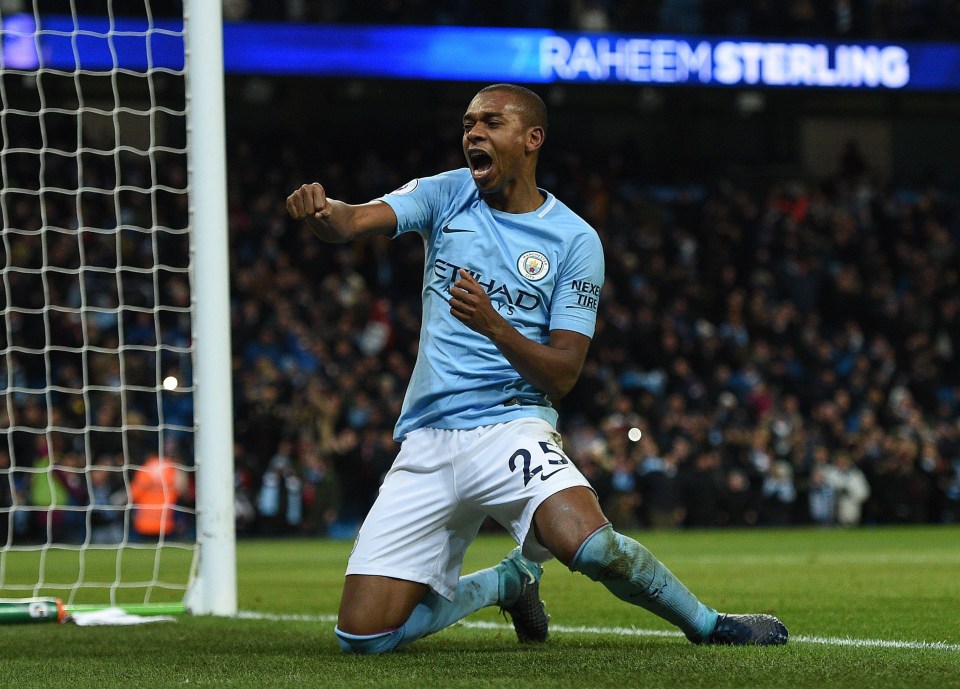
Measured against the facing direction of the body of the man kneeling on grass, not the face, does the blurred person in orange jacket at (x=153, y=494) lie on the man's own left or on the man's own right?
on the man's own right

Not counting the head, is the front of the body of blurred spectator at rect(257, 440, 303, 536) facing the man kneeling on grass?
yes

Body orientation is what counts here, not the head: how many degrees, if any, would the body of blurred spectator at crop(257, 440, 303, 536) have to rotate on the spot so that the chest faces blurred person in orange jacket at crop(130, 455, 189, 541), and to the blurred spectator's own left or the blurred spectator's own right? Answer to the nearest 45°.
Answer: approximately 90° to the blurred spectator's own right

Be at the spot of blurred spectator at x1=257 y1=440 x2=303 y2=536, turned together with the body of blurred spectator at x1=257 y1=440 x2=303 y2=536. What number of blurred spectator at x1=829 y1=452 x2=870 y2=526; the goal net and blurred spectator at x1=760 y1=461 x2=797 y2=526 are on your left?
2

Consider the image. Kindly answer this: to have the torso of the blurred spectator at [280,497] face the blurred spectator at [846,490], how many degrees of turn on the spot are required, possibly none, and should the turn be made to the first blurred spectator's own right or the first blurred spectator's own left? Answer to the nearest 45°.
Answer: approximately 90° to the first blurred spectator's own left

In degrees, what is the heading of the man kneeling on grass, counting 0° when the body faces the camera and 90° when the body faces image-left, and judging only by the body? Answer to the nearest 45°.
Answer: approximately 45°

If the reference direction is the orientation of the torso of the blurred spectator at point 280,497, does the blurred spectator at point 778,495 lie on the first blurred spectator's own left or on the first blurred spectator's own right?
on the first blurred spectator's own left

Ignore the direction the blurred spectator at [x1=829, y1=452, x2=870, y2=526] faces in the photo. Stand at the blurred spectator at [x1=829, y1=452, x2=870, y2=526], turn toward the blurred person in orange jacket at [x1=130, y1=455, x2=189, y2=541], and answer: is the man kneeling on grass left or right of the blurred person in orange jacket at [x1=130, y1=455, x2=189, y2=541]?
left

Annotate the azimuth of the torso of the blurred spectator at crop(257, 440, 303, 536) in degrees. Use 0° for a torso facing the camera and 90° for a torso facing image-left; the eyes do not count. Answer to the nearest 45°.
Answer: approximately 0°

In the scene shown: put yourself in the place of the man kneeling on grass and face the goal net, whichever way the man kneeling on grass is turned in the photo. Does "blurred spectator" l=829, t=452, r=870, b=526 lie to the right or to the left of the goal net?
right
